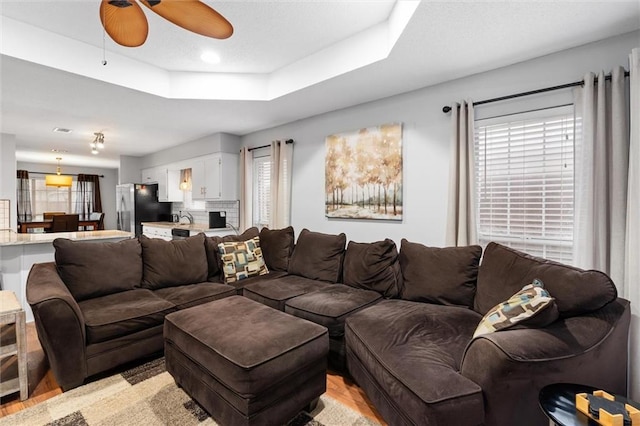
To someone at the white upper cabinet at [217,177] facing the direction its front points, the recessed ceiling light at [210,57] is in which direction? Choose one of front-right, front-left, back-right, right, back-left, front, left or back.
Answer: front-left

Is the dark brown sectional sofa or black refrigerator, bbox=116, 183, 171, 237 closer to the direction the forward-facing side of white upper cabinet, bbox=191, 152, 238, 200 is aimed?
the dark brown sectional sofa

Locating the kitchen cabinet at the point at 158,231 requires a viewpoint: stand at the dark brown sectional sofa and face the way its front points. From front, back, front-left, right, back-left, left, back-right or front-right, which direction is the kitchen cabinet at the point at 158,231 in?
right

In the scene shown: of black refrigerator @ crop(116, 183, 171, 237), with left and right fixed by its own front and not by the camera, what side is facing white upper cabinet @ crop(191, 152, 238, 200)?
left

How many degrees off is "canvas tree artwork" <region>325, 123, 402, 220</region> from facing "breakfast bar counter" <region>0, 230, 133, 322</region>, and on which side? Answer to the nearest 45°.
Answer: approximately 45° to its right

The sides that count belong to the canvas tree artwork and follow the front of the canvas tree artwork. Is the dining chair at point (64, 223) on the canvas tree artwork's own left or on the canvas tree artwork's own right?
on the canvas tree artwork's own right

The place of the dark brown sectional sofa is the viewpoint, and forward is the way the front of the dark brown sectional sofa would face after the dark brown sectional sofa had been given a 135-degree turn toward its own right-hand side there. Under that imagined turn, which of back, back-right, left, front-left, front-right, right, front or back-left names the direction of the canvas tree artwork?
front

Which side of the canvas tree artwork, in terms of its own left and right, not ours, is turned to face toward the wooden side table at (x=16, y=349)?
front

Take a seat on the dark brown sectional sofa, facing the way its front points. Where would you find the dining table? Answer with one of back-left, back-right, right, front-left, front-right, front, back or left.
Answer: right

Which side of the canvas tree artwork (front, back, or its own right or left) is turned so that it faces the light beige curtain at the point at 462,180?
left
